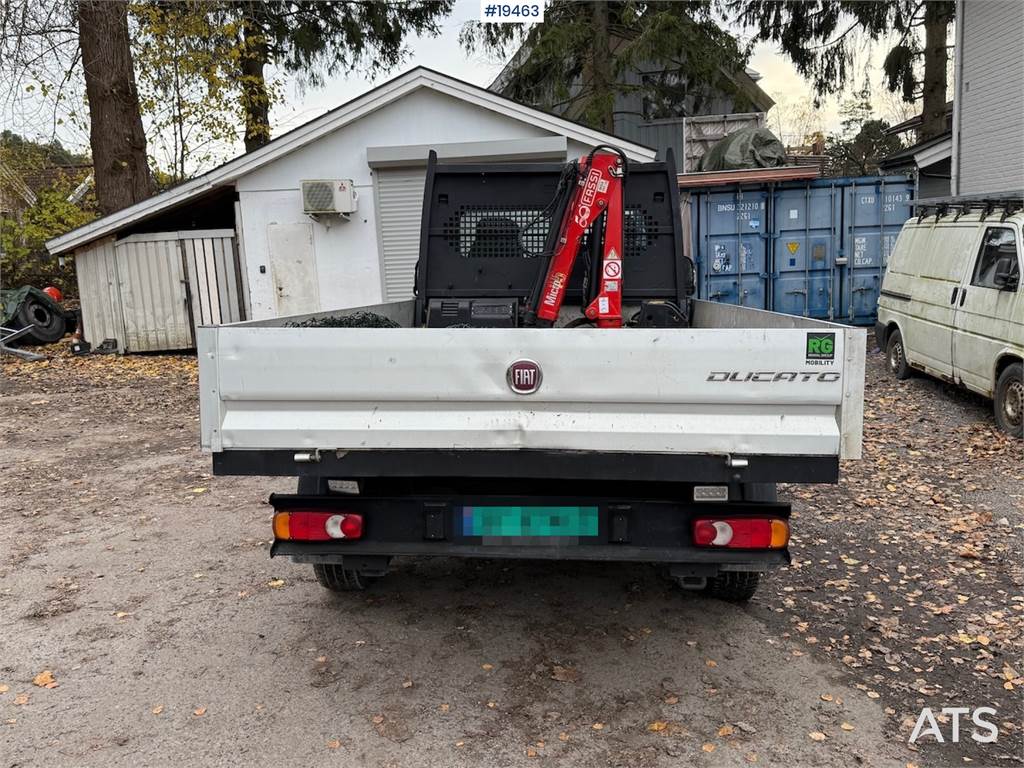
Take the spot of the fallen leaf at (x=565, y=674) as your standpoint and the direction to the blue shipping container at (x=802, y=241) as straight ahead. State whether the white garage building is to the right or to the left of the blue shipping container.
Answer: left

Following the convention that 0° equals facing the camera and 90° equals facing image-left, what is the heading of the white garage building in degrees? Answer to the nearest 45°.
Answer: approximately 0°

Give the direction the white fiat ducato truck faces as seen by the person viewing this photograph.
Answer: facing away from the viewer

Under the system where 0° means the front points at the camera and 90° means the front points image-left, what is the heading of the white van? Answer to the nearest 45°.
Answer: approximately 315°

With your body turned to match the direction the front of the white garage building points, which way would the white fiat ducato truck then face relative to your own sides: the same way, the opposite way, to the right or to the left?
the opposite way

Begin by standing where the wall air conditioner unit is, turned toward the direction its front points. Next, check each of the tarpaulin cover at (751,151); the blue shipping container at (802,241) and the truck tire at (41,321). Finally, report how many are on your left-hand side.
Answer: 2

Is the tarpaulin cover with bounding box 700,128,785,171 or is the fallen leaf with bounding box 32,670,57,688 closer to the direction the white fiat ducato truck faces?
the tarpaulin cover

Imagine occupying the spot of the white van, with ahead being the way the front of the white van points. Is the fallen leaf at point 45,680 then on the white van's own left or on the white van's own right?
on the white van's own right

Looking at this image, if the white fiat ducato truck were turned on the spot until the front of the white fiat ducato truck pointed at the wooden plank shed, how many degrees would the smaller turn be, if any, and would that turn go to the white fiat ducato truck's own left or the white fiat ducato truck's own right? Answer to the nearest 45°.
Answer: approximately 45° to the white fiat ducato truck's own left

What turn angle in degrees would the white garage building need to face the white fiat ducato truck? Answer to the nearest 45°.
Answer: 0° — it already faces it
